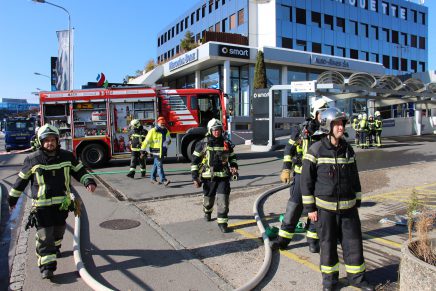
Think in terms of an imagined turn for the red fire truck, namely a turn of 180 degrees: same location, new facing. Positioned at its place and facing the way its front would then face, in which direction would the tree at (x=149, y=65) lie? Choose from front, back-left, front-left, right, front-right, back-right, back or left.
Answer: right

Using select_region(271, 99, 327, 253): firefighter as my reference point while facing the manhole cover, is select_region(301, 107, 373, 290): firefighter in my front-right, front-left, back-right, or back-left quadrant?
back-left

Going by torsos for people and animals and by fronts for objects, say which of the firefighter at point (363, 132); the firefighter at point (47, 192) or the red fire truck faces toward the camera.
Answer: the firefighter at point (47, 192)

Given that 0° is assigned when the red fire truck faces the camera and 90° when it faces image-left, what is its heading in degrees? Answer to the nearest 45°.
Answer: approximately 270°

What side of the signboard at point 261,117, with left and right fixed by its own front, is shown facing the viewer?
front

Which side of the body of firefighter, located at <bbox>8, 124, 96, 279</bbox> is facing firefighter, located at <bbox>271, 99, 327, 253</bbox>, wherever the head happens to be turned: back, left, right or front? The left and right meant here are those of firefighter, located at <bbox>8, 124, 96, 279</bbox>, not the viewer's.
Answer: left

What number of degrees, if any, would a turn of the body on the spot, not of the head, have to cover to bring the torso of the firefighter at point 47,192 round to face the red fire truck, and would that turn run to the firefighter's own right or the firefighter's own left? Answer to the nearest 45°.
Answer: approximately 180°

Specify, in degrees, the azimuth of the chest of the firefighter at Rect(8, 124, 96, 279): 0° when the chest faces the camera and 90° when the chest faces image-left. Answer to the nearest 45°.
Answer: approximately 0°

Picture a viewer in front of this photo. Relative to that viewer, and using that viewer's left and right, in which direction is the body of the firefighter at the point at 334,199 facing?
facing the viewer and to the right of the viewer

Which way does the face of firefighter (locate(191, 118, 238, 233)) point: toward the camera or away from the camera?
toward the camera

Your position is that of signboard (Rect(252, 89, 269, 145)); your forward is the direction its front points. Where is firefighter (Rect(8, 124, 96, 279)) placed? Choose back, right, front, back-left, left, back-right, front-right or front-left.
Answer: front

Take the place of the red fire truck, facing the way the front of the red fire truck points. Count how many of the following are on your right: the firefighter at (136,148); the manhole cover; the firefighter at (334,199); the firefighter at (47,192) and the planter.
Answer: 5
